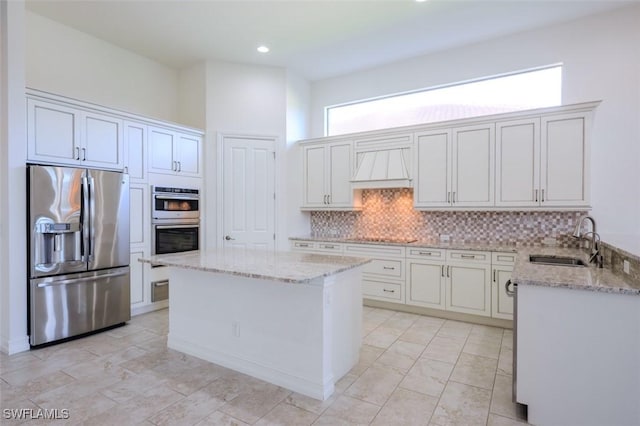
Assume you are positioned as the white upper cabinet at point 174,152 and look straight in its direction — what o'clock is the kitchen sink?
The kitchen sink is roughly at 12 o'clock from the white upper cabinet.

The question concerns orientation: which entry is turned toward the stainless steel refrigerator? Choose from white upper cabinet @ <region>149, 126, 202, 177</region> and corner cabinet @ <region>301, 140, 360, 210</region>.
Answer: the corner cabinet

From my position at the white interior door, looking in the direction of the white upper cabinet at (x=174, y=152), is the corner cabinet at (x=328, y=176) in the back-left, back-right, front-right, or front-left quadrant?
back-left

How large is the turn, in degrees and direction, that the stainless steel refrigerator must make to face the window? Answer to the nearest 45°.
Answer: approximately 45° to its left

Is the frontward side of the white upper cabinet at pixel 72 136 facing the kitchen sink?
yes

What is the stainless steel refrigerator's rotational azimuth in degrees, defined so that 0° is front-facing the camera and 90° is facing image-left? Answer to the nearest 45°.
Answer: approximately 315°

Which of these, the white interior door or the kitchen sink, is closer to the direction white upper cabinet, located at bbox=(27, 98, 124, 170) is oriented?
the kitchen sink

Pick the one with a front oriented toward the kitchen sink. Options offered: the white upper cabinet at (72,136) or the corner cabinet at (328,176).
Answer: the white upper cabinet

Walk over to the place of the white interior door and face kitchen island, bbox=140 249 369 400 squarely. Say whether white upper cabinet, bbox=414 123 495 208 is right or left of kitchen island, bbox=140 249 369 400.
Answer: left

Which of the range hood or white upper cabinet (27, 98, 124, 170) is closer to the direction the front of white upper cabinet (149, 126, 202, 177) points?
the range hood

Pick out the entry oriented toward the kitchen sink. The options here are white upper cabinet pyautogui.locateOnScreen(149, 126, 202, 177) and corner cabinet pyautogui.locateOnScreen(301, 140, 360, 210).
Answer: the white upper cabinet
